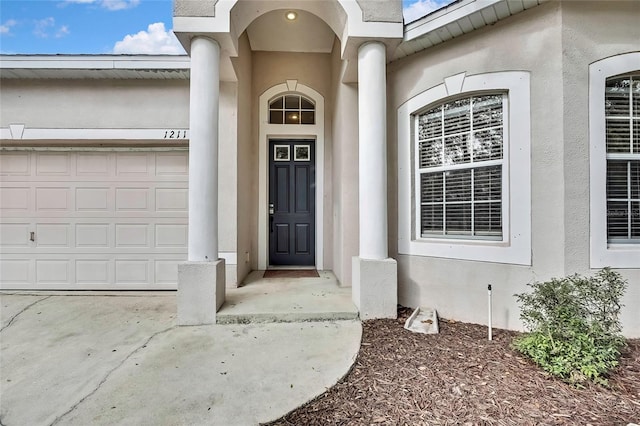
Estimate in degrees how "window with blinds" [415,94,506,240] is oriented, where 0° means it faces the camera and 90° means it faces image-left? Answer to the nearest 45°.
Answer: approximately 45°

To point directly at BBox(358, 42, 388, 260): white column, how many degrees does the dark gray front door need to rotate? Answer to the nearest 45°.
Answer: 0° — it already faces it

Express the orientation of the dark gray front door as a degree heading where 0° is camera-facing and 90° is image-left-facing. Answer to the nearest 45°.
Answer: approximately 0°

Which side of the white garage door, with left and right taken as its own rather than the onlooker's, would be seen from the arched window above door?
left

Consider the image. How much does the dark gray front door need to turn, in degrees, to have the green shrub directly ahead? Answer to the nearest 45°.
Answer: approximately 45° to its left

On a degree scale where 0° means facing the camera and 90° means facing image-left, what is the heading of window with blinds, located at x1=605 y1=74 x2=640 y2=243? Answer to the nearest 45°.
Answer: approximately 0°

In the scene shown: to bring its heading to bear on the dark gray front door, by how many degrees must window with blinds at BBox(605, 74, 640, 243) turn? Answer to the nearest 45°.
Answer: approximately 90° to its right
